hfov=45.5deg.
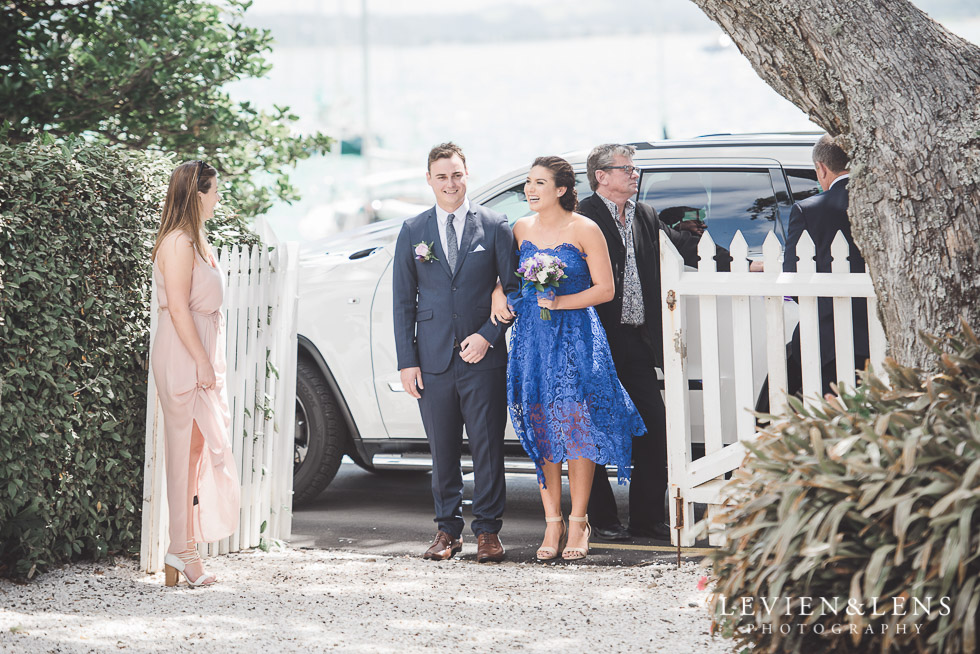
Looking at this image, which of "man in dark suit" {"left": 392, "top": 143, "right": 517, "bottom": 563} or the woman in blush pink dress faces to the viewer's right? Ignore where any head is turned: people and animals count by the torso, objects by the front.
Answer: the woman in blush pink dress

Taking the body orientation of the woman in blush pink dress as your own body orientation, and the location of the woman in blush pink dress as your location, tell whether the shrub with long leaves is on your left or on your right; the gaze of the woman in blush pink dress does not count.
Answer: on your right

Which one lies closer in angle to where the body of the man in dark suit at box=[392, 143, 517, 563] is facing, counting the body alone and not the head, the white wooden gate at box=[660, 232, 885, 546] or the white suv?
the white wooden gate

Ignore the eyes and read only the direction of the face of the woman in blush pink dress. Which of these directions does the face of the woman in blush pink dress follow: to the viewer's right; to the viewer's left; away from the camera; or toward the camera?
to the viewer's right

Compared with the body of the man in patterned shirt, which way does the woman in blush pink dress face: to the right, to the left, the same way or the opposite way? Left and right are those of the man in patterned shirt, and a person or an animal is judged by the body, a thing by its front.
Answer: to the left

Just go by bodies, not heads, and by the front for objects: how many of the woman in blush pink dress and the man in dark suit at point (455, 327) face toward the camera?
1

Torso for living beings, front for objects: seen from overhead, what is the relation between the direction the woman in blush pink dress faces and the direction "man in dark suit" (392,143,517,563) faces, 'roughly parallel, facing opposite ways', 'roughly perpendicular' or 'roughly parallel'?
roughly perpendicular

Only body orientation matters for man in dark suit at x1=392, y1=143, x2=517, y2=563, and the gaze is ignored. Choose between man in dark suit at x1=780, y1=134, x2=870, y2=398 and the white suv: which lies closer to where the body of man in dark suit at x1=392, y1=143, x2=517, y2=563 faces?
the man in dark suit

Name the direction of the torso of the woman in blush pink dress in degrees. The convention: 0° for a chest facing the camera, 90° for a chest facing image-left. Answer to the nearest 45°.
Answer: approximately 270°

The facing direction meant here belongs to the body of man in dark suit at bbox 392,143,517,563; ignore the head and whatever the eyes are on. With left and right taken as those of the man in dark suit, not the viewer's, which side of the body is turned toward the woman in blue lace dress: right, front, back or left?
left

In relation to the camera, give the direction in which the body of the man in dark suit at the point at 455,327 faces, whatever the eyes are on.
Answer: toward the camera

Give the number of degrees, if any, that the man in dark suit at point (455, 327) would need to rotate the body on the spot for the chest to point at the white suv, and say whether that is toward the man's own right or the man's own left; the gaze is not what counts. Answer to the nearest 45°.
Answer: approximately 180°

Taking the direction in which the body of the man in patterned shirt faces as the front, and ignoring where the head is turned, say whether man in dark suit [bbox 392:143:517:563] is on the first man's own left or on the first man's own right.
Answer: on the first man's own right
